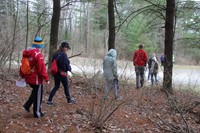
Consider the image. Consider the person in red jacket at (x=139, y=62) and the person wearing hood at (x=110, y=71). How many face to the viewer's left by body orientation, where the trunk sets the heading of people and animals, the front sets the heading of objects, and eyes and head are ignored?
0

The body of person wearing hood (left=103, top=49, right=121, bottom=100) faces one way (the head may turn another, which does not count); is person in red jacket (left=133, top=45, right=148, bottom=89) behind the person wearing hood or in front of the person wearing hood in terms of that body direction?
in front

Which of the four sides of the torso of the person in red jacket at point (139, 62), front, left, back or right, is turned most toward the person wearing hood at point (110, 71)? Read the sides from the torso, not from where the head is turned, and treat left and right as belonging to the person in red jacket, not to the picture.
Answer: back

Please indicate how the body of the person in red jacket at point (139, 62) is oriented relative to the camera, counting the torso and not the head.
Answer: away from the camera

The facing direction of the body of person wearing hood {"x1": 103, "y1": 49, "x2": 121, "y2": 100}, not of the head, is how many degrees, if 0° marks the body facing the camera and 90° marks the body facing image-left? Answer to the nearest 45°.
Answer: approximately 225°
